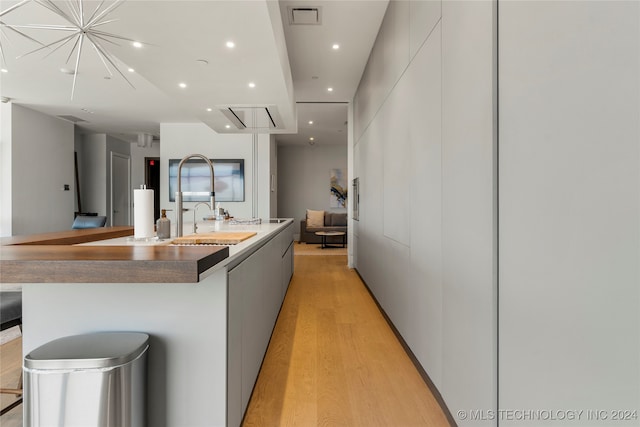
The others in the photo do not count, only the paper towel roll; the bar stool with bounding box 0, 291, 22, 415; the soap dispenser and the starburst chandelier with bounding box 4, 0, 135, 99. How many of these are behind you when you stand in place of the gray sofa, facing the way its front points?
0

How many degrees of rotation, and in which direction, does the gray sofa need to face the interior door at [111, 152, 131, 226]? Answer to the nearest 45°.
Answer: approximately 90° to its right

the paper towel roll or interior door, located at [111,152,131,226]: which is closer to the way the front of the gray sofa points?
the paper towel roll

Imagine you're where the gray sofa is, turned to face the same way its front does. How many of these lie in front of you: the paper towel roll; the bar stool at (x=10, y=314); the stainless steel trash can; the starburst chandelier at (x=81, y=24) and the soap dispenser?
5

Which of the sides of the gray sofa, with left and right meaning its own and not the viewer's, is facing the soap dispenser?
front

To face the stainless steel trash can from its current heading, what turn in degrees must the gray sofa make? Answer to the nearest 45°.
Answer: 0° — it already faces it

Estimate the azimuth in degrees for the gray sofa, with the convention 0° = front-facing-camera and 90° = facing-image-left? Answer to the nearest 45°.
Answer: approximately 0°

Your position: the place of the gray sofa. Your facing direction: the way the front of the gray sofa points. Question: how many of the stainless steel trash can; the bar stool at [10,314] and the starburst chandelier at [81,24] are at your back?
0

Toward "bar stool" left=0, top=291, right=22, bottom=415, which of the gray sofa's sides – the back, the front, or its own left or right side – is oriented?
front

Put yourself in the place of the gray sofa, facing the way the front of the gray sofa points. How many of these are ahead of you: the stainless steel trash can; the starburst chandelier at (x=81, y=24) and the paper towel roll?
3

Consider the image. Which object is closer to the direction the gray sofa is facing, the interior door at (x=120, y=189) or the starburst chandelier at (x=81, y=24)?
the starburst chandelier

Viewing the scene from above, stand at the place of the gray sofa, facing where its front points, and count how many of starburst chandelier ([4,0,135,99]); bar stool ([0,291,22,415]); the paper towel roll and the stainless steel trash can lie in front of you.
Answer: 4

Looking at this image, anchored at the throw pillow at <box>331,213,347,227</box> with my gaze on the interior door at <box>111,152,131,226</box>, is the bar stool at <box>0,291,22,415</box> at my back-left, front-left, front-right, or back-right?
front-left

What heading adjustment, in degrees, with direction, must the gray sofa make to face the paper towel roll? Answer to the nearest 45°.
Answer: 0° — it already faces it
